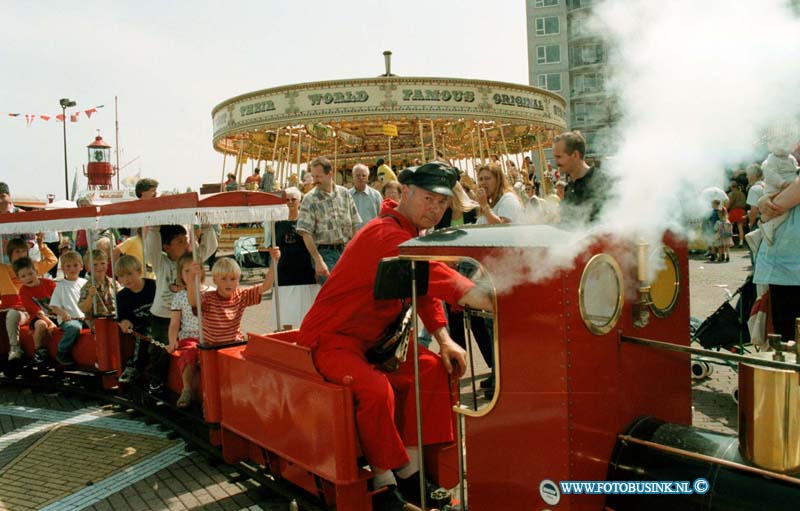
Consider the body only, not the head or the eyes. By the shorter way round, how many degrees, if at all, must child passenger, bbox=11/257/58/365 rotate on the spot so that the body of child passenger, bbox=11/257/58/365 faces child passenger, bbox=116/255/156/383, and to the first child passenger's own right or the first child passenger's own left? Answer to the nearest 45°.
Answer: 0° — they already face them

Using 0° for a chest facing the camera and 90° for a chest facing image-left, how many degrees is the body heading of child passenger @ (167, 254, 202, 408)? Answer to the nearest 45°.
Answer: approximately 315°

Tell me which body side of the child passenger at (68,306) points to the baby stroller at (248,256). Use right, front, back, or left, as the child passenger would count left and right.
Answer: left

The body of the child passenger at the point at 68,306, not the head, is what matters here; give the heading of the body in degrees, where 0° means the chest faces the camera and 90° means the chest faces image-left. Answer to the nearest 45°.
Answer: approximately 315°

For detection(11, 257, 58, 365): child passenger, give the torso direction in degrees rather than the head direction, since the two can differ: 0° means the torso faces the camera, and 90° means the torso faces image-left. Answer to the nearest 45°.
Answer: approximately 315°

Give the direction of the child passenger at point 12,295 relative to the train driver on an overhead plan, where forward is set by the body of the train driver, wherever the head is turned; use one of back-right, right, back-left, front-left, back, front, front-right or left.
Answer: back

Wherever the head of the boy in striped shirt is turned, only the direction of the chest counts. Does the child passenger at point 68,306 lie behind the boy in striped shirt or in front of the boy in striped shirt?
behind

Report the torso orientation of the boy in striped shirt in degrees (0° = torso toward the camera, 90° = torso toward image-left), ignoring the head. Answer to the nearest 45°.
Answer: approximately 0°

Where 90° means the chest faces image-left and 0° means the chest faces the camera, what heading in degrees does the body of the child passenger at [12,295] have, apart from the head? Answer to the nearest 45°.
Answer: approximately 315°

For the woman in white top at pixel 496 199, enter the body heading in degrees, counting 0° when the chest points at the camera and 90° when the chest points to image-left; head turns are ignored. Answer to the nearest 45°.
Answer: approximately 45°
